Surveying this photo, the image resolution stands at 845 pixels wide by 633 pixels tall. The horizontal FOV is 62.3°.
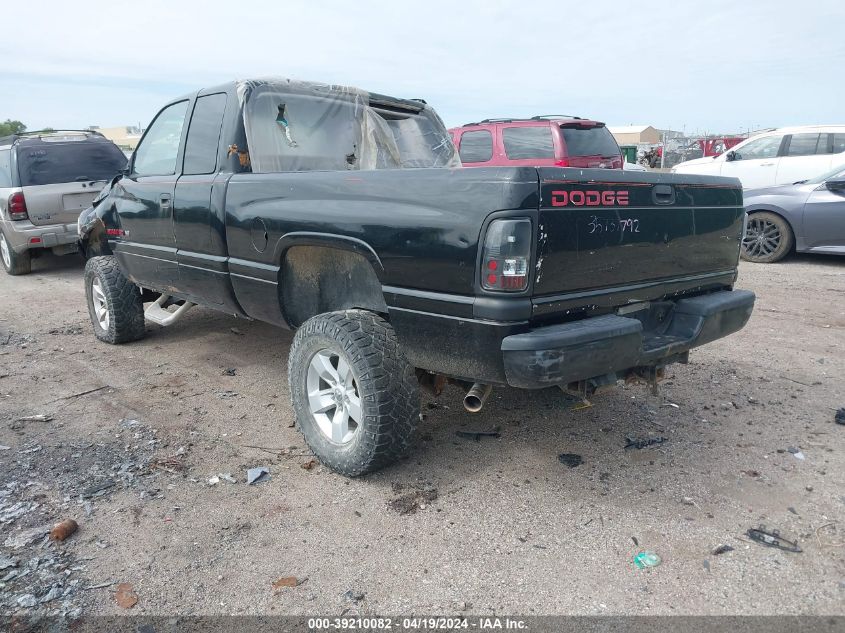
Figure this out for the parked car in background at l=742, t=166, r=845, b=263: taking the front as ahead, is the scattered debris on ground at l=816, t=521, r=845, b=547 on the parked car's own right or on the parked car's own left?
on the parked car's own left

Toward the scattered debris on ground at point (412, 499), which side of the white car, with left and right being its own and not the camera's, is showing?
left

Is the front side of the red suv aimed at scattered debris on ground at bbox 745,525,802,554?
no

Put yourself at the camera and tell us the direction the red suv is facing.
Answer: facing away from the viewer and to the left of the viewer

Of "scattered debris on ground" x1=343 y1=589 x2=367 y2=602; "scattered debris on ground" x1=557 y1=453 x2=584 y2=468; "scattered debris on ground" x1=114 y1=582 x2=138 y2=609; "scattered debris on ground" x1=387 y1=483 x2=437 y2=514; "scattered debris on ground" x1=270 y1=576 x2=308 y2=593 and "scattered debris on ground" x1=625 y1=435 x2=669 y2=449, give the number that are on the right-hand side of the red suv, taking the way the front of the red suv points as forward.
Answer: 0

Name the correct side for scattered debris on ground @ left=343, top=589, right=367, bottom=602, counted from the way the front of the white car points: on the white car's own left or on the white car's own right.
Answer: on the white car's own left

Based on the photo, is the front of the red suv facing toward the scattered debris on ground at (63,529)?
no

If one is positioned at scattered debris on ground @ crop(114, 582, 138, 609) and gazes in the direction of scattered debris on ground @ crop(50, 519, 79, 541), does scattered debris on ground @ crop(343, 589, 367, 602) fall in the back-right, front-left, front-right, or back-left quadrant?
back-right

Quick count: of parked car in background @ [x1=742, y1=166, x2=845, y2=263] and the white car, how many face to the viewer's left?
2

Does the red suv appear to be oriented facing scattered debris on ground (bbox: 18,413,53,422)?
no

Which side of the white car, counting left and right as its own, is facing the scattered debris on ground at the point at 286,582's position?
left

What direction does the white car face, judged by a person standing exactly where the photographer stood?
facing to the left of the viewer

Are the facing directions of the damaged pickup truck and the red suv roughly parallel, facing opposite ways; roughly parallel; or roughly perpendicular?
roughly parallel

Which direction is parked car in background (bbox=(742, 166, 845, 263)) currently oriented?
to the viewer's left

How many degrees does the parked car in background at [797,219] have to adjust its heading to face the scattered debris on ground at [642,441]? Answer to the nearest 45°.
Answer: approximately 90° to its left

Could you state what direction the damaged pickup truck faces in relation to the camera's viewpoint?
facing away from the viewer and to the left of the viewer
